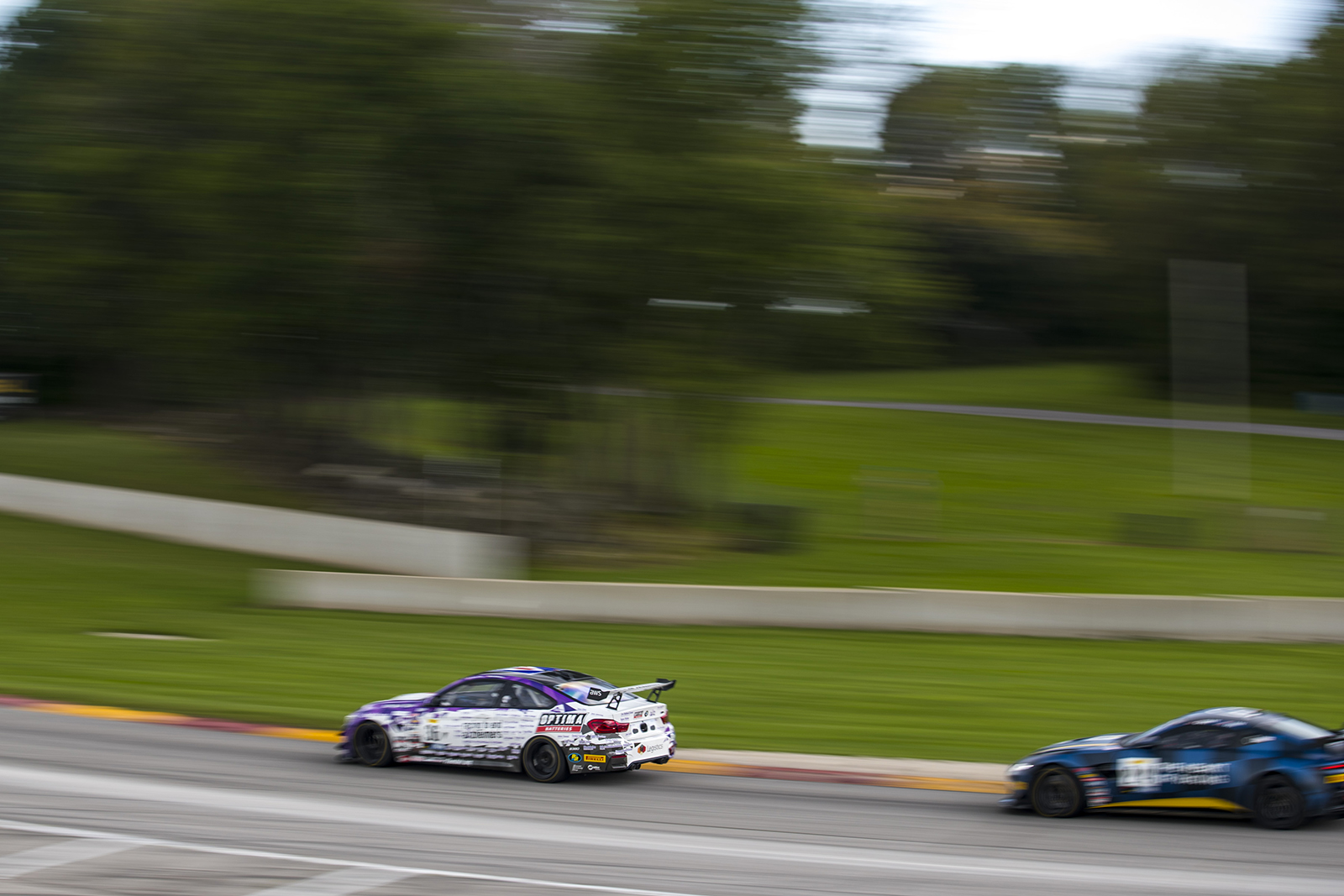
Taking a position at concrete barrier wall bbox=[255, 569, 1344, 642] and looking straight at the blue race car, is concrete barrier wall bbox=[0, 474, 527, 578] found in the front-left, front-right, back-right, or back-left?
back-right

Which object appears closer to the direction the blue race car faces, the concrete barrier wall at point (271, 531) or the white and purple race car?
the white and purple race car

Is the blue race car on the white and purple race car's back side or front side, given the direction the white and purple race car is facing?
on the back side

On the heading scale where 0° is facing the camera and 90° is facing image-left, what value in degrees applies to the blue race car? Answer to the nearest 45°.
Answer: approximately 90°

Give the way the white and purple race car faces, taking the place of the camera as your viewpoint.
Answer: facing away from the viewer and to the left of the viewer

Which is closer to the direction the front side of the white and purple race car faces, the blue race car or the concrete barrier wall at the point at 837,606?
the concrete barrier wall

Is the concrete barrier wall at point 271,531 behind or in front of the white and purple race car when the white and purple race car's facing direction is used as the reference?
in front

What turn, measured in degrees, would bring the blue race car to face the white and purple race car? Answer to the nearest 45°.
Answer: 0° — it already faces it

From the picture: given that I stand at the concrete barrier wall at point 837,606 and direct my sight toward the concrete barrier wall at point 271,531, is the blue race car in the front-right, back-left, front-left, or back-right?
back-left

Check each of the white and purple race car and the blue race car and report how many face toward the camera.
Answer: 0

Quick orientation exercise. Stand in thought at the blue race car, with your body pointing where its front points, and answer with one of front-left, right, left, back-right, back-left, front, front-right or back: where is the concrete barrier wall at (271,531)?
front-right

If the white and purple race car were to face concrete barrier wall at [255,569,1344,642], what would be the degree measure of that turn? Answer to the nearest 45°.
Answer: approximately 90° to its right
